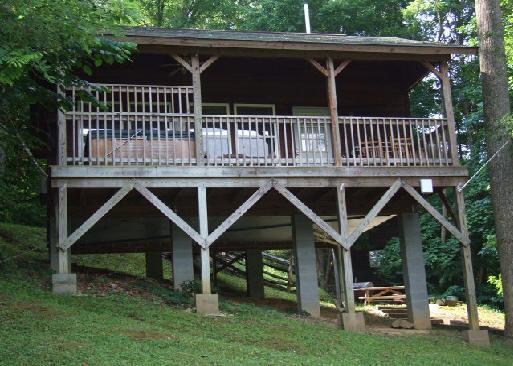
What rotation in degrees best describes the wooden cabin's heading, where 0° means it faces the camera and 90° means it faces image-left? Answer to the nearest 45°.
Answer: approximately 0°
